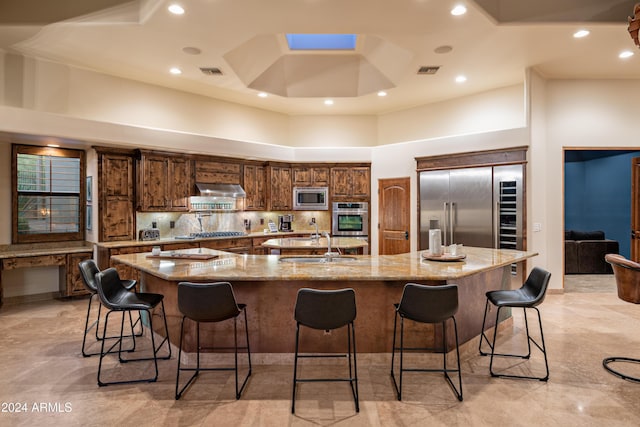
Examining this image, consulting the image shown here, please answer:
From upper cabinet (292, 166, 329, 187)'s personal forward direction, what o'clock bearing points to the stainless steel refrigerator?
The stainless steel refrigerator is roughly at 10 o'clock from the upper cabinet.

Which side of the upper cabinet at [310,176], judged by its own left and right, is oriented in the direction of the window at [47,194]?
right

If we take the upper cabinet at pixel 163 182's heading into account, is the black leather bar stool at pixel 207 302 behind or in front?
in front

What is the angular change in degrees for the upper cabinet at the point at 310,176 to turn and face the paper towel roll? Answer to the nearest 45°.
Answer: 0° — it already faces it

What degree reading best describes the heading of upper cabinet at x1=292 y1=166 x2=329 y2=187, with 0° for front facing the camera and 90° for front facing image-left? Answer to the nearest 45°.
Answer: approximately 0°

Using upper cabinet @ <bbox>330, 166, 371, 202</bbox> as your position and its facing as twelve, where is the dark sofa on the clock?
The dark sofa is roughly at 9 o'clock from the upper cabinet.

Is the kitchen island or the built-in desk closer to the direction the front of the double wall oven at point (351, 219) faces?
the kitchen island

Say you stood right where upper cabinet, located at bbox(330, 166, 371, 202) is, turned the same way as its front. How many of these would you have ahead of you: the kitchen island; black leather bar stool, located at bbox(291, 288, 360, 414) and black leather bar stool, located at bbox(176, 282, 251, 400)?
3

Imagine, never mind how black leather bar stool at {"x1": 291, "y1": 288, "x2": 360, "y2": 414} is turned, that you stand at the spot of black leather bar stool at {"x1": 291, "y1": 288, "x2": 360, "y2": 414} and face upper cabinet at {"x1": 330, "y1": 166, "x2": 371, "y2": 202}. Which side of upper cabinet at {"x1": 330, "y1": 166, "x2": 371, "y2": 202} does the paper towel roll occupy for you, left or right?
right

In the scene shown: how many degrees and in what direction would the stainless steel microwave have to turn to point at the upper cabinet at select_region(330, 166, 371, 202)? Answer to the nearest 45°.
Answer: approximately 90° to its left

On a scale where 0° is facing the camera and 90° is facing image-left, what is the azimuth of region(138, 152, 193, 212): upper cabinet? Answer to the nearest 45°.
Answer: approximately 315°

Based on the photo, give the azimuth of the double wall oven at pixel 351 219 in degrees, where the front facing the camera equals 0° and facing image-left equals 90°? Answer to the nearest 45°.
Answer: approximately 0°
